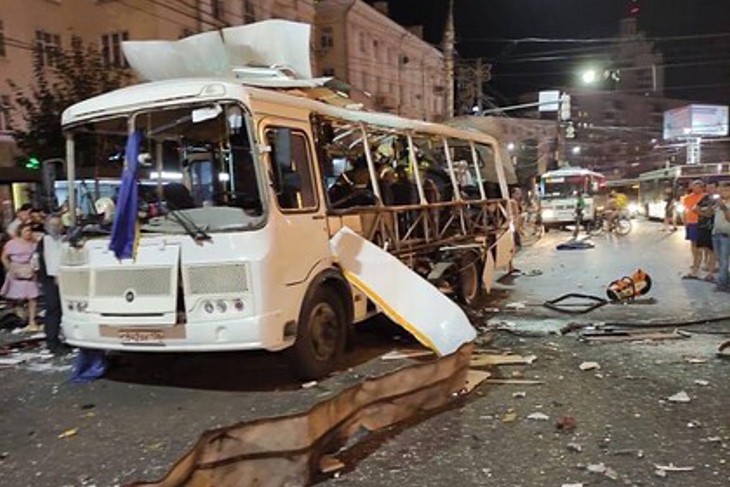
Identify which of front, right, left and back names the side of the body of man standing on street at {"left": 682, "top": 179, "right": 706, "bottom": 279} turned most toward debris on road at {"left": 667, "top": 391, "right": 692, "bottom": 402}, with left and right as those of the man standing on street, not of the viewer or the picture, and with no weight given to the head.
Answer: left

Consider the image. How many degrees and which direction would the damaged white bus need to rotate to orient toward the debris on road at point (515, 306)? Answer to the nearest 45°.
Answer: approximately 180°

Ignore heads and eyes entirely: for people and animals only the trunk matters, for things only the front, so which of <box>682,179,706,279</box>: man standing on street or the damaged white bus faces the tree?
the man standing on street

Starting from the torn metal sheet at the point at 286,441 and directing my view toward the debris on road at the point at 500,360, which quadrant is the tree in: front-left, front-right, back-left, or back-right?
front-left

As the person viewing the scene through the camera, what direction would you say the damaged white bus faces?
facing the viewer and to the left of the viewer

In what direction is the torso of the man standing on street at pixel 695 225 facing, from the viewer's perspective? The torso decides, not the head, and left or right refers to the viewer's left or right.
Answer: facing to the left of the viewer

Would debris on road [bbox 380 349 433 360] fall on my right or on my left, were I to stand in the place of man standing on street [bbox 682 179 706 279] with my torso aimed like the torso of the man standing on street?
on my left

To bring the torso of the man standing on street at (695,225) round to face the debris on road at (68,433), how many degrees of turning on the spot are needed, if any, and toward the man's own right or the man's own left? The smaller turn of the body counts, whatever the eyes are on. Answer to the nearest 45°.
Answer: approximately 45° to the man's own left

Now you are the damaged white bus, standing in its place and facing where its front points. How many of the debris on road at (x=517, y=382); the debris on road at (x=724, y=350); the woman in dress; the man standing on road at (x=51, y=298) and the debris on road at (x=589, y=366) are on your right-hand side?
2

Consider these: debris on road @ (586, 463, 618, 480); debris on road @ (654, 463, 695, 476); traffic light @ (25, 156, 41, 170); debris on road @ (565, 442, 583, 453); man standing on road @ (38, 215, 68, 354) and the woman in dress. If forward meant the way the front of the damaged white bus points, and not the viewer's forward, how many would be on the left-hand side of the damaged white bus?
3
